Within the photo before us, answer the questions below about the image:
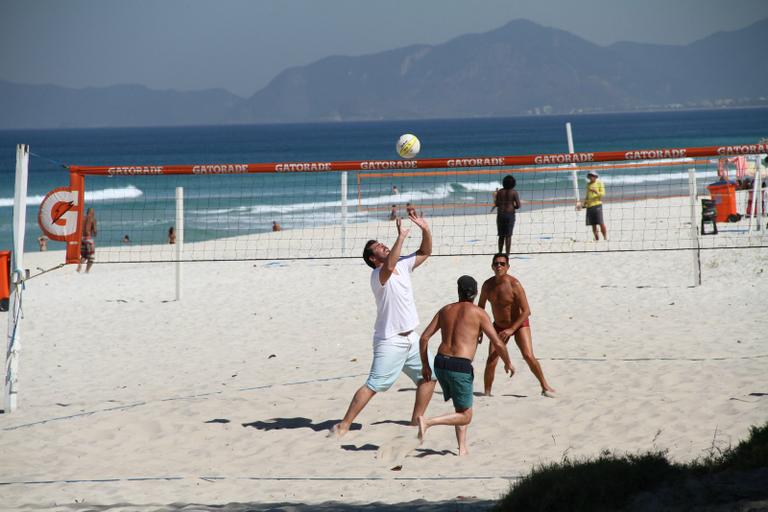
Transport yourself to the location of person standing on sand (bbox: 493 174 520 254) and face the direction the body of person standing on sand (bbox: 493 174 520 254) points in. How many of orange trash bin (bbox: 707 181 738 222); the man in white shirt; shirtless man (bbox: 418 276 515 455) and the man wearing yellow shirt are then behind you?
2

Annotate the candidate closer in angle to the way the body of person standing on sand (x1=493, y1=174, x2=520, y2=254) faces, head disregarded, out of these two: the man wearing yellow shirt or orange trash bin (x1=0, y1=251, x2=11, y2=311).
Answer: the man wearing yellow shirt

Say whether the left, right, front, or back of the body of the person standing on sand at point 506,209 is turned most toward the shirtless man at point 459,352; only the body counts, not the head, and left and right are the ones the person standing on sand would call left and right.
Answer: back

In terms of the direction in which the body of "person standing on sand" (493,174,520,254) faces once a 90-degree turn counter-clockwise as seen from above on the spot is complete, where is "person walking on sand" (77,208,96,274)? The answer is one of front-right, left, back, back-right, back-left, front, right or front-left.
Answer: front

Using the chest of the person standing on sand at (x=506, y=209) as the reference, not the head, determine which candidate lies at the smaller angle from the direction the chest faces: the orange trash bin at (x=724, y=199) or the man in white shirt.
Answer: the orange trash bin

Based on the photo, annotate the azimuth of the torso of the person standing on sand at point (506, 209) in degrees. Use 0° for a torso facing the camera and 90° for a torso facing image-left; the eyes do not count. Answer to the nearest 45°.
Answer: approximately 180°

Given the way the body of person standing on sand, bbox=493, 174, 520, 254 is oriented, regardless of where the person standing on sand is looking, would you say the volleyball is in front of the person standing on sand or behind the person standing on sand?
behind

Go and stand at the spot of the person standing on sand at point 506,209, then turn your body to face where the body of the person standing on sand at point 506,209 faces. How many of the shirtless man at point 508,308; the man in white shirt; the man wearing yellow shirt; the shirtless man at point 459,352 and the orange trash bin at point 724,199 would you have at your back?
3

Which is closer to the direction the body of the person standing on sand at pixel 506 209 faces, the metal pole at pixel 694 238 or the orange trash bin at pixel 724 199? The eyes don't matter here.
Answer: the orange trash bin

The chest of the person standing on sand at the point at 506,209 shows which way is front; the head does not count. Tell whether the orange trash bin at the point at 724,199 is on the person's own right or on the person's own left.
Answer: on the person's own right

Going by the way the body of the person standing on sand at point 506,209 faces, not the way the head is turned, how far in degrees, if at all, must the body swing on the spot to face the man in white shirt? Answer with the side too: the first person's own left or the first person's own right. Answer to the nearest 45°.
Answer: approximately 180°
